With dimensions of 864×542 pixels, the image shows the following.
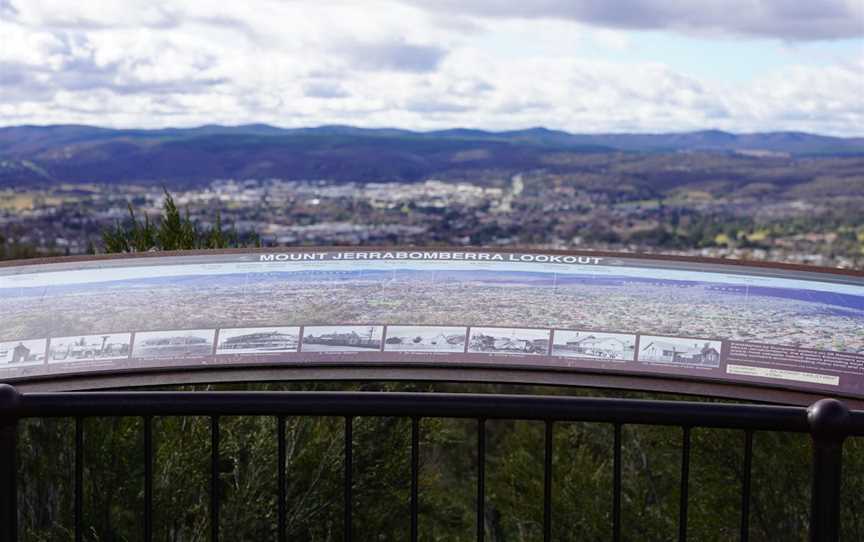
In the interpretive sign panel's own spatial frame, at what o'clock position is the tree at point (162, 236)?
The tree is roughly at 5 o'clock from the interpretive sign panel.

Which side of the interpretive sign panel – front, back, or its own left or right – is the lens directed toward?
front
